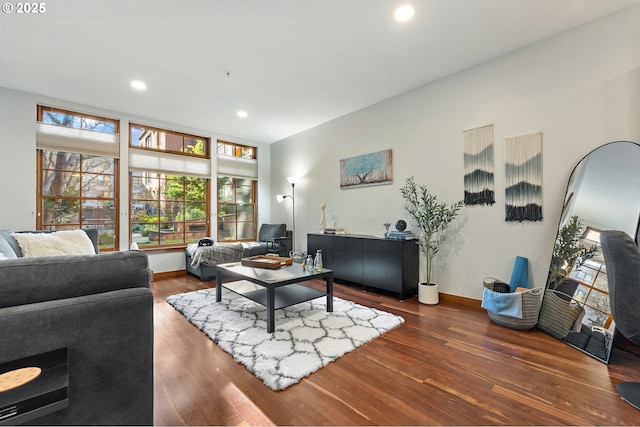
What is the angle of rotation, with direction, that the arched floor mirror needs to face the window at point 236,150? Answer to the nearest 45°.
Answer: approximately 45° to its right

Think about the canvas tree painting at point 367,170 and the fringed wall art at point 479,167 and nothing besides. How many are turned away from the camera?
0

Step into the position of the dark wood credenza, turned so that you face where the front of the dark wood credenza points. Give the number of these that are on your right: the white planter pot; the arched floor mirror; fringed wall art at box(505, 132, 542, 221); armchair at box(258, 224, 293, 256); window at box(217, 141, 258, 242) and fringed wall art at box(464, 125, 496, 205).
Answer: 2

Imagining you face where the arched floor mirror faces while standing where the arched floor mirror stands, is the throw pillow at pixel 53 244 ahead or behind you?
ahead

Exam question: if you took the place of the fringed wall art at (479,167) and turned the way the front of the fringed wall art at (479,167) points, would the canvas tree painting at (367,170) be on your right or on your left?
on your right

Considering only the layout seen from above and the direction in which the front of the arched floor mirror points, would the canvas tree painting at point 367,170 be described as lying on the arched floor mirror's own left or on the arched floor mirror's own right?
on the arched floor mirror's own right

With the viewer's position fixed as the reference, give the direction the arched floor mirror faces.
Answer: facing the viewer and to the left of the viewer

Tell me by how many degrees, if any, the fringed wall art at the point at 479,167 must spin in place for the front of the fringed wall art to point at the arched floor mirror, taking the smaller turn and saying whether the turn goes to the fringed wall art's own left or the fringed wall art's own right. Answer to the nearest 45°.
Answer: approximately 90° to the fringed wall art's own left

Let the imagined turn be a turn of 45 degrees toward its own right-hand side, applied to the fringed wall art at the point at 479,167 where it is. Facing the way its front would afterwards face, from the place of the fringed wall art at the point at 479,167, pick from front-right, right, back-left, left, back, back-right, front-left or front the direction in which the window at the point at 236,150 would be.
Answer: front
